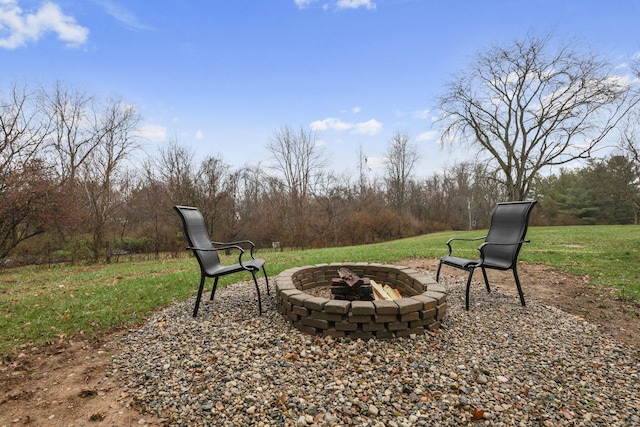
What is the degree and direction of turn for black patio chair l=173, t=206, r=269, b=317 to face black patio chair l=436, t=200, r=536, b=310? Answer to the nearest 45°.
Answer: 0° — it already faces it

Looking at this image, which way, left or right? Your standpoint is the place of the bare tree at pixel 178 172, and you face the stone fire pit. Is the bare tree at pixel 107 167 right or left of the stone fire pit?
right

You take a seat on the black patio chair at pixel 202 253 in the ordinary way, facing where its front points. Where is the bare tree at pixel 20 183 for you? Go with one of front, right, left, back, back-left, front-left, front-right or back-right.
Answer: back-left

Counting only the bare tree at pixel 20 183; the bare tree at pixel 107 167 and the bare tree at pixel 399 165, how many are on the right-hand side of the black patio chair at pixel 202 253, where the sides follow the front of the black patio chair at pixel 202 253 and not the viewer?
0

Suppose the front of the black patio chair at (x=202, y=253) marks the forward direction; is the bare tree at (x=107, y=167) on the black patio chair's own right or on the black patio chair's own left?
on the black patio chair's own left

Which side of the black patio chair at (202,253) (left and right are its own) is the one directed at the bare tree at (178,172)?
left

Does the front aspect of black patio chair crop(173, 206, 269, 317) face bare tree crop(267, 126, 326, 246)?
no

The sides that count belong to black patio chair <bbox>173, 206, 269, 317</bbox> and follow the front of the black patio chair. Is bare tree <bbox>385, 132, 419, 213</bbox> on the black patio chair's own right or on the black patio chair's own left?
on the black patio chair's own left

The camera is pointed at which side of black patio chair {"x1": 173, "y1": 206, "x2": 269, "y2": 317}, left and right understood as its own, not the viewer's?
right

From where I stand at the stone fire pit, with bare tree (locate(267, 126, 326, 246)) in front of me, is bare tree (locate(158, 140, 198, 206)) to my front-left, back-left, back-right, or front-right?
front-left
